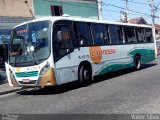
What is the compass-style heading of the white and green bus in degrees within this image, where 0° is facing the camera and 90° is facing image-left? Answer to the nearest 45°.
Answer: approximately 45°
